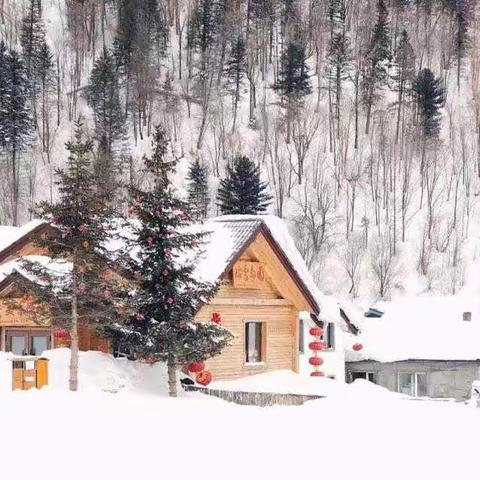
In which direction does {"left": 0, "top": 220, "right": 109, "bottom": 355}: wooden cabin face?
toward the camera

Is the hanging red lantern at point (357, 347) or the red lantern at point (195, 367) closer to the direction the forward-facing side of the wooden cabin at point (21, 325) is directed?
the red lantern

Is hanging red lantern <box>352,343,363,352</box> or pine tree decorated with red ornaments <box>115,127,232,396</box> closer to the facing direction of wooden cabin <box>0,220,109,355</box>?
the pine tree decorated with red ornaments

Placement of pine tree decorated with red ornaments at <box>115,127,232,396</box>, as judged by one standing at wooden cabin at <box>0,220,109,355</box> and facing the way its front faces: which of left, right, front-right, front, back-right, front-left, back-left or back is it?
front-left

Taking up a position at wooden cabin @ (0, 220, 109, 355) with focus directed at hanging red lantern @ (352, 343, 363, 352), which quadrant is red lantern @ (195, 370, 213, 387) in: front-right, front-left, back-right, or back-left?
front-right

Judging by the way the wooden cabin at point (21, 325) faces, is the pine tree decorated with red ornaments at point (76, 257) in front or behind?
in front

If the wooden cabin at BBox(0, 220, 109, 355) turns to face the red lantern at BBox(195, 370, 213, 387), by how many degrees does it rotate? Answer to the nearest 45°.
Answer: approximately 90° to its left

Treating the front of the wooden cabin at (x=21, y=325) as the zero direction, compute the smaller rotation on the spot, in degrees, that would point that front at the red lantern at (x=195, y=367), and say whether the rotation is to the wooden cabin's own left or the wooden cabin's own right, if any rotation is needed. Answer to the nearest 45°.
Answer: approximately 45° to the wooden cabin's own left

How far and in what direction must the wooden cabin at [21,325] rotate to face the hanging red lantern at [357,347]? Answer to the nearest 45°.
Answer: approximately 135° to its left
